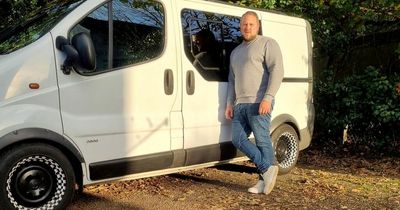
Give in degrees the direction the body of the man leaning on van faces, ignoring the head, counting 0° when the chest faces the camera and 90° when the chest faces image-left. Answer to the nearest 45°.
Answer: approximately 45°

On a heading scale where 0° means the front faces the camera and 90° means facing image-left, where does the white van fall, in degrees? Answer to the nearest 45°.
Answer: approximately 45°

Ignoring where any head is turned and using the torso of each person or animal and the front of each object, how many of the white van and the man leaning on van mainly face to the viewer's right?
0

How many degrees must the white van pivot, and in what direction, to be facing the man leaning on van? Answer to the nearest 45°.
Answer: approximately 135° to its left
